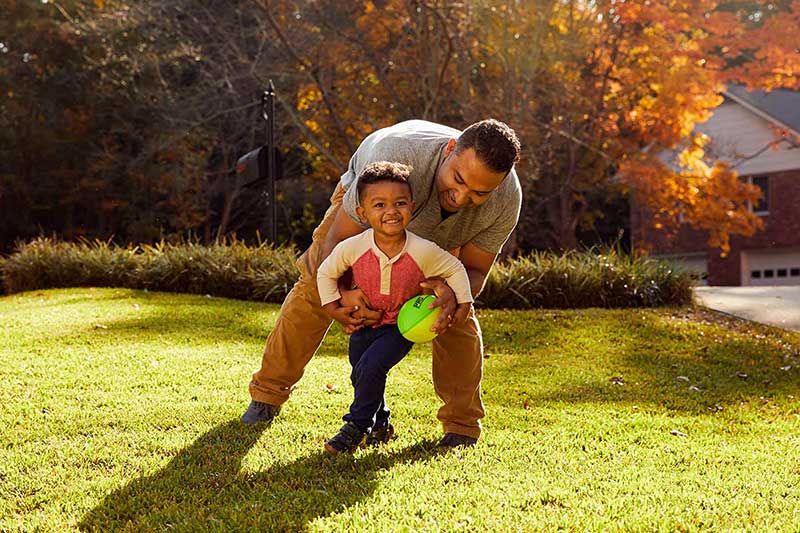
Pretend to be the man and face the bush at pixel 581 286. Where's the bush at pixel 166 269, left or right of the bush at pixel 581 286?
left

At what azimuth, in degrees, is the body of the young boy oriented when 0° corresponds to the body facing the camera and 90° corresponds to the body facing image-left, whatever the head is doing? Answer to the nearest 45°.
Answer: approximately 0°

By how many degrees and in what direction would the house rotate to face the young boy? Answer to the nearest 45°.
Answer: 0° — it already faces them

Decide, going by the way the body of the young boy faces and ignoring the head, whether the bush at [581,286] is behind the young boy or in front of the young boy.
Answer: behind

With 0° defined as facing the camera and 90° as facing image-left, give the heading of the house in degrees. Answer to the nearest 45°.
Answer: approximately 0°

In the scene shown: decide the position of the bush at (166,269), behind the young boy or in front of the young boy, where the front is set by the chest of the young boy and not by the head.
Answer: behind

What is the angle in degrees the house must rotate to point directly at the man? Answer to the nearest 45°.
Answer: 0° — it already faces them
